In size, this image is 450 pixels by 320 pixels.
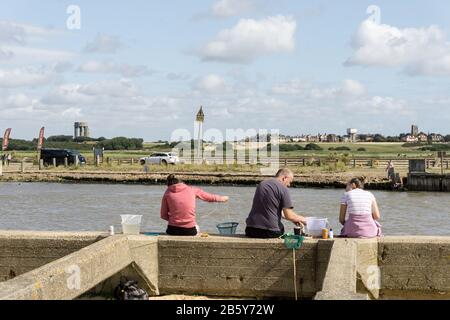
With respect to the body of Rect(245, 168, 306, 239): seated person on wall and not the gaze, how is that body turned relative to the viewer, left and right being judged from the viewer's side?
facing away from the viewer and to the right of the viewer

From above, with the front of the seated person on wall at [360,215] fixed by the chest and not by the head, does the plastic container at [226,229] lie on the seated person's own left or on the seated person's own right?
on the seated person's own left

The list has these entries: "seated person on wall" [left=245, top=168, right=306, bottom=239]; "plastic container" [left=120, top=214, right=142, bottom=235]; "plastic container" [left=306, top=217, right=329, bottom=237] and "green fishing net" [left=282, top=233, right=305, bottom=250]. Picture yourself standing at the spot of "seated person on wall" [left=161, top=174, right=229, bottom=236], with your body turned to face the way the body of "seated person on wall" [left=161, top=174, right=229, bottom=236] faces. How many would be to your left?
1

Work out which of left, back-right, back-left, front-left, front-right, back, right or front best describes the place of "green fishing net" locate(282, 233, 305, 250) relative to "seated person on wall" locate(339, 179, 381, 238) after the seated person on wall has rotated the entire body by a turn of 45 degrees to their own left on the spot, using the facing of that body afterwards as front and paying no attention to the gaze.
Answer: left

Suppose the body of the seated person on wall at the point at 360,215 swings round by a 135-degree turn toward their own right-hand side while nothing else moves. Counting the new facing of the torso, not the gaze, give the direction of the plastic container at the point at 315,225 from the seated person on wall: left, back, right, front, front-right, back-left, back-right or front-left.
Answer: back-right

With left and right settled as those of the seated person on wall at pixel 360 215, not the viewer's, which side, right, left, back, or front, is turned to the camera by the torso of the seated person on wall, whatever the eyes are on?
back

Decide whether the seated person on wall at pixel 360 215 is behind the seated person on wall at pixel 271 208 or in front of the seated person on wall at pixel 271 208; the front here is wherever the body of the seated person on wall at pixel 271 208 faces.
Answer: in front

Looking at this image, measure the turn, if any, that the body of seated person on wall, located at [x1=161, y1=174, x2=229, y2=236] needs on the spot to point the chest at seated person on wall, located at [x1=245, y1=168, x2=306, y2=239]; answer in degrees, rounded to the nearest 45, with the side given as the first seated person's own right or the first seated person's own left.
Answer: approximately 135° to the first seated person's own right

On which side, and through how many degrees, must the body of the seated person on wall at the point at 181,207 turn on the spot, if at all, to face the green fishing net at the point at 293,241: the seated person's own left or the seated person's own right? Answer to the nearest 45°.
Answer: approximately 135° to the seated person's own right

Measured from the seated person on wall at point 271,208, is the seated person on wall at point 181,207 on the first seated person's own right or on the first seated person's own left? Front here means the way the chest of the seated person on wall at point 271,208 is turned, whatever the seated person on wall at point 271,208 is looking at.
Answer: on the first seated person's own left

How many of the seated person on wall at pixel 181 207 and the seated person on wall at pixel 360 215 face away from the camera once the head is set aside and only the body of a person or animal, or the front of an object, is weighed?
2

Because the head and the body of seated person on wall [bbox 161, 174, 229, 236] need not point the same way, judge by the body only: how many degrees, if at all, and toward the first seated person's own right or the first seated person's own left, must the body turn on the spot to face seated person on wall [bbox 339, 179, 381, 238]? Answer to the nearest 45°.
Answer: approximately 90° to the first seated person's own right

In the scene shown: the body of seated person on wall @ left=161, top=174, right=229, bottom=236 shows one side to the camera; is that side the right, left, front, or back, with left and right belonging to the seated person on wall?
back
